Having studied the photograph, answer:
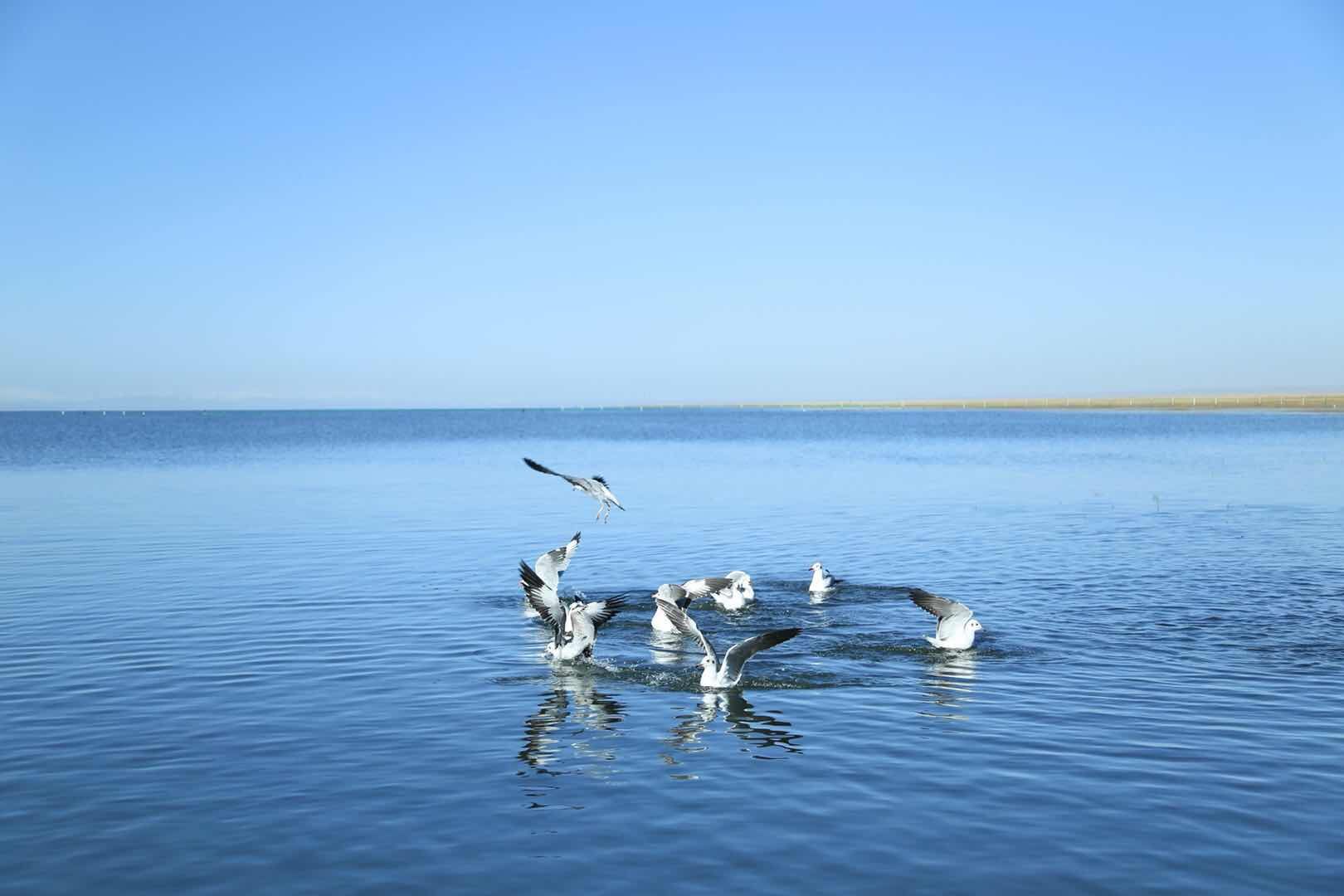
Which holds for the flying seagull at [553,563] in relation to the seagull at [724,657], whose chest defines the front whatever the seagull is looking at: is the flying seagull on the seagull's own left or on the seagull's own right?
on the seagull's own right

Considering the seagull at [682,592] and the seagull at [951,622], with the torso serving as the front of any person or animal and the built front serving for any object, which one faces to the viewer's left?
the seagull at [682,592]

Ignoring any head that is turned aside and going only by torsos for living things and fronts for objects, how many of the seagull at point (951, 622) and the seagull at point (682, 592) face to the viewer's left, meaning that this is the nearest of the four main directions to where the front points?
1

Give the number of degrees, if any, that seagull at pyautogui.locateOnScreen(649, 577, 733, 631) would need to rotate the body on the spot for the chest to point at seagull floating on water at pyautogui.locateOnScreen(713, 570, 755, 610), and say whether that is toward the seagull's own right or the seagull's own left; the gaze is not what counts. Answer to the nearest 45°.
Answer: approximately 135° to the seagull's own right

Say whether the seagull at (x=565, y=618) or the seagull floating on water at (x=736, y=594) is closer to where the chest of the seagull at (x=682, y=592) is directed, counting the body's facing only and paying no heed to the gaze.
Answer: the seagull

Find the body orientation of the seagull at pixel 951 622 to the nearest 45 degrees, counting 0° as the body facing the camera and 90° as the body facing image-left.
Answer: approximately 270°

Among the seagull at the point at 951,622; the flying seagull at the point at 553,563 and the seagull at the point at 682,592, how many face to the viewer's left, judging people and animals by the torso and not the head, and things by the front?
2

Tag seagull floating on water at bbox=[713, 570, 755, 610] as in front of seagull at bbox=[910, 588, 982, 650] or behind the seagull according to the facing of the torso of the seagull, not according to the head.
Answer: behind

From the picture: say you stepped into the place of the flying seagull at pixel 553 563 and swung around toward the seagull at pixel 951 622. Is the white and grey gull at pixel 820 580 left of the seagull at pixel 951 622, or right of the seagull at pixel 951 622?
left

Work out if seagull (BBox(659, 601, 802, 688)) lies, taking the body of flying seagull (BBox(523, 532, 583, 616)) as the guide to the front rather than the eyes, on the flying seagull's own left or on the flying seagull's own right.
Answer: on the flying seagull's own left

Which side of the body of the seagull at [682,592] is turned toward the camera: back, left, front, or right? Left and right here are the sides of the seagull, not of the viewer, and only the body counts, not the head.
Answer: left

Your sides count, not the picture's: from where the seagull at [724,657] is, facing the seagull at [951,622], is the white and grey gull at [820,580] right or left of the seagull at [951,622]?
left

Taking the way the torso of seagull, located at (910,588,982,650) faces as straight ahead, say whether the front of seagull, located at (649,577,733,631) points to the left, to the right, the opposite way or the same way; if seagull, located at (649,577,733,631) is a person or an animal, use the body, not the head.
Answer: the opposite way

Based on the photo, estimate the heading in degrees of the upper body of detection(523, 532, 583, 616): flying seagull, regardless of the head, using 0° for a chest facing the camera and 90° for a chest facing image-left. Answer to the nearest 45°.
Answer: approximately 90°
